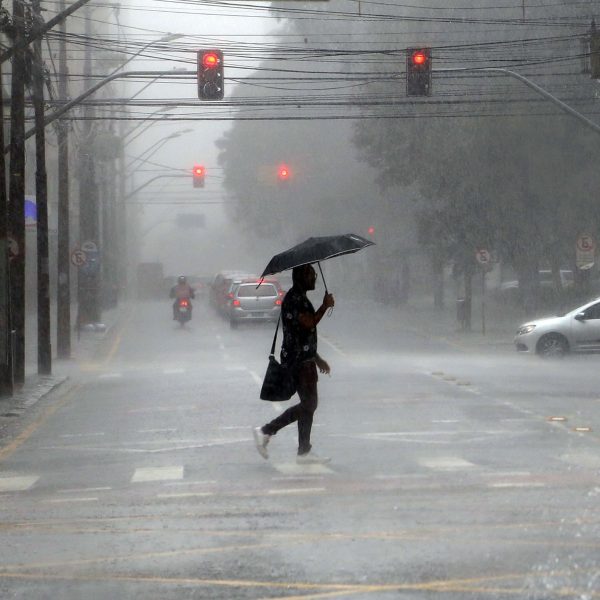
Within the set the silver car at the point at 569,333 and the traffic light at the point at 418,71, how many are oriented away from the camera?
0

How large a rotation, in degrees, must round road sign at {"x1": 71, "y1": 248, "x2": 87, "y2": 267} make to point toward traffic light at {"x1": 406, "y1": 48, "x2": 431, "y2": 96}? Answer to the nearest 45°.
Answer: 0° — it already faces it

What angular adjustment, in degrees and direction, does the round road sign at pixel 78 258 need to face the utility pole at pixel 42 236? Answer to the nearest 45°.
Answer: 0° — it already faces it

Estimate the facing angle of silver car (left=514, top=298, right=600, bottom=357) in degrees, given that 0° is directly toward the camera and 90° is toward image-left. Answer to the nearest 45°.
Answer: approximately 90°

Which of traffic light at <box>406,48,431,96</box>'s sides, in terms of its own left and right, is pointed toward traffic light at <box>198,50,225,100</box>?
right

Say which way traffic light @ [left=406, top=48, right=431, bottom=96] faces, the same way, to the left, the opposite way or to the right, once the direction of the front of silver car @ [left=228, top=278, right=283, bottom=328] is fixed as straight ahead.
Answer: the opposite way

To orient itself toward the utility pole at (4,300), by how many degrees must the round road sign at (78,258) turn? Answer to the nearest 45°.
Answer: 0° — it already faces it

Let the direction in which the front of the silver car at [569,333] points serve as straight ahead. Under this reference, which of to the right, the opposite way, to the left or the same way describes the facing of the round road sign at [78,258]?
to the left

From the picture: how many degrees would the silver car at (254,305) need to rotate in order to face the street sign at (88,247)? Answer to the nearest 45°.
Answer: approximately 90° to its left

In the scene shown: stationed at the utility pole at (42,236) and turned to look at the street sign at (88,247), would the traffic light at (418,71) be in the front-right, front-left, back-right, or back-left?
back-right

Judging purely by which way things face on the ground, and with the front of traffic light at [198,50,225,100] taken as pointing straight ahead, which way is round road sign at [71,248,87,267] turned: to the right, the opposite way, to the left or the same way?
the same way

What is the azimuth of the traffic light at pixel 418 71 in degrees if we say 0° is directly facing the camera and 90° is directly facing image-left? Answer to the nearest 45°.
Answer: approximately 0°

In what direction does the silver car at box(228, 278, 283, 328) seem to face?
away from the camera

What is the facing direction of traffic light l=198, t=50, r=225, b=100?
toward the camera

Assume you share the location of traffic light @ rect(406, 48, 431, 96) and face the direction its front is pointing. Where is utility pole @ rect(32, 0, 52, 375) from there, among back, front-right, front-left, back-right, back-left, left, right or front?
right

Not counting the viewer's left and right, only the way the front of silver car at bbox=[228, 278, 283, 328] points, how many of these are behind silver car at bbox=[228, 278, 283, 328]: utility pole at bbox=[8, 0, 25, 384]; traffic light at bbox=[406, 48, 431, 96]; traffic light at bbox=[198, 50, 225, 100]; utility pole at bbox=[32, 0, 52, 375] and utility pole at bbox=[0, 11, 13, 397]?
5

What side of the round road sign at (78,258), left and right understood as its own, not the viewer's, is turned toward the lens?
front

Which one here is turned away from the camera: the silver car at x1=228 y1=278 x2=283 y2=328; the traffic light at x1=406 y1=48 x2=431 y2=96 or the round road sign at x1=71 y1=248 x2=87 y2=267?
the silver car
